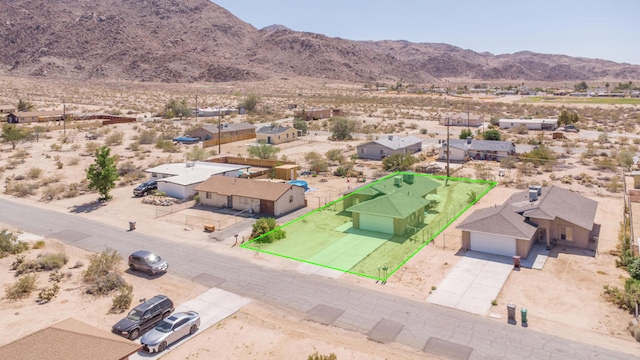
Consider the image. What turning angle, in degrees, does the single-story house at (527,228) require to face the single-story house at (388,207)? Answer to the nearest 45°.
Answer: approximately 90° to its right

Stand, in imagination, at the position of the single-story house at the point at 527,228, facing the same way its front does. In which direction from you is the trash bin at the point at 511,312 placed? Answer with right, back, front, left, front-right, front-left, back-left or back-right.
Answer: front

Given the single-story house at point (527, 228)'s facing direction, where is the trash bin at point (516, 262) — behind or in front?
in front

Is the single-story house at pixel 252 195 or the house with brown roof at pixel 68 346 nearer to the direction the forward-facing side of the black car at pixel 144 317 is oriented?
the house with brown roof

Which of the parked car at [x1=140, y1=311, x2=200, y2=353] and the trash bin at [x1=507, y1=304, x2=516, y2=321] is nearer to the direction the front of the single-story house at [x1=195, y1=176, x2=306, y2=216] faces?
the parked car

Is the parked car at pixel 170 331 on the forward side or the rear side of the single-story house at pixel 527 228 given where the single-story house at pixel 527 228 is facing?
on the forward side

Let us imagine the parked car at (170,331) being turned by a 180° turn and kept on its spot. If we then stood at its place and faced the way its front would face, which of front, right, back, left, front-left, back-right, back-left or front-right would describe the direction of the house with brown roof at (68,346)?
back

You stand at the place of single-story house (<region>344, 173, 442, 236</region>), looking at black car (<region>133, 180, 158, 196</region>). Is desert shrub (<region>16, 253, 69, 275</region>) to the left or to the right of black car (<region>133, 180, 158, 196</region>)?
left

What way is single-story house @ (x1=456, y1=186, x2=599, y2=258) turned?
toward the camera

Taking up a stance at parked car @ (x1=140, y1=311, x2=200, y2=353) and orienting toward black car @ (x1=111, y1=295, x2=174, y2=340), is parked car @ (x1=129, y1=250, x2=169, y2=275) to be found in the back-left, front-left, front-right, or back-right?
front-right

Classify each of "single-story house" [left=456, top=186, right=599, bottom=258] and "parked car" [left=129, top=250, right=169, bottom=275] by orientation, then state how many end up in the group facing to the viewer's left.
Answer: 0

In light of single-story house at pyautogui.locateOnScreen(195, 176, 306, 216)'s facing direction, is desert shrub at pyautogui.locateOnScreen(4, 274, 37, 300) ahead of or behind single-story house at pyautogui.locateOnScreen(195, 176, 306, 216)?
ahead
